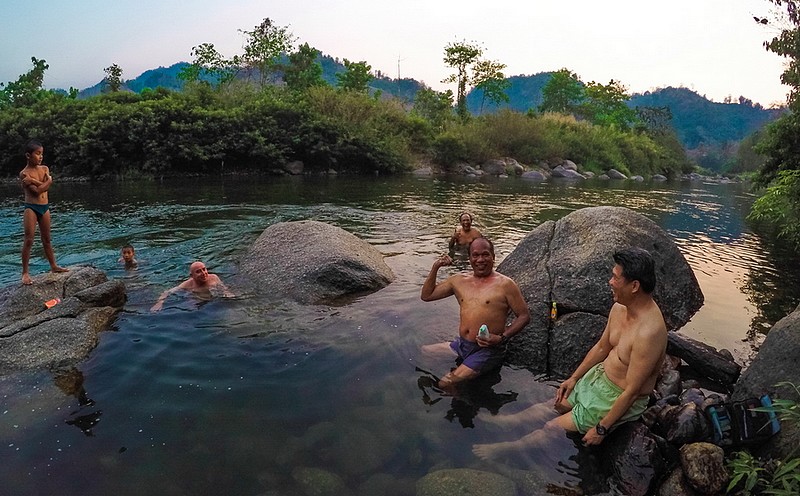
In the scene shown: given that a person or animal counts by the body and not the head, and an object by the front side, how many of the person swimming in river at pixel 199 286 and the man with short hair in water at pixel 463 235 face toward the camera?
2

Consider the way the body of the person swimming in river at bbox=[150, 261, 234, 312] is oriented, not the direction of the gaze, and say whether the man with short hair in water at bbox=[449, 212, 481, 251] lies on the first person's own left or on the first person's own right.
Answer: on the first person's own left

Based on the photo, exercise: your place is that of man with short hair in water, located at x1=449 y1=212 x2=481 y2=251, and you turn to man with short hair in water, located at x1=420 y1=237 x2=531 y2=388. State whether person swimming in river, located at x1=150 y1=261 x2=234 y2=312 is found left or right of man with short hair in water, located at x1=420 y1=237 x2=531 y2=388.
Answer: right

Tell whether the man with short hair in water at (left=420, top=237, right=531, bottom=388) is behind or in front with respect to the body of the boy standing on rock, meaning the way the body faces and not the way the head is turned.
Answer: in front

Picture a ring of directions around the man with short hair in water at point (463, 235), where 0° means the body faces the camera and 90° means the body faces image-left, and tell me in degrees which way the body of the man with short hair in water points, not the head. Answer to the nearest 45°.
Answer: approximately 0°

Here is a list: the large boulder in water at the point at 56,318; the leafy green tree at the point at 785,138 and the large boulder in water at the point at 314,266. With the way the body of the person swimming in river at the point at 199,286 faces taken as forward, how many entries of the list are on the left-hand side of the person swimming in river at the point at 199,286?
2

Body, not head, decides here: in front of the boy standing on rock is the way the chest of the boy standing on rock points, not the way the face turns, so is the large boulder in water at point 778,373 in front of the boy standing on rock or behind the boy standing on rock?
in front

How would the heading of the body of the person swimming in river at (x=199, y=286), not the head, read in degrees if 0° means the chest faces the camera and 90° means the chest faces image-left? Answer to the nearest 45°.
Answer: approximately 0°

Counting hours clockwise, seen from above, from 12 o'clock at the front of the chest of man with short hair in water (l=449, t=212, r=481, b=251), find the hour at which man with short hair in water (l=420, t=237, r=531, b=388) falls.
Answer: man with short hair in water (l=420, t=237, r=531, b=388) is roughly at 12 o'clock from man with short hair in water (l=449, t=212, r=481, b=251).

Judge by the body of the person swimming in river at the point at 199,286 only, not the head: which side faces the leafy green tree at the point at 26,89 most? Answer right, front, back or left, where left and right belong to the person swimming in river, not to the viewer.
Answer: back

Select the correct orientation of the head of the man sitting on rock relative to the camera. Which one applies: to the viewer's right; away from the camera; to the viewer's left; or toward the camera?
to the viewer's left
